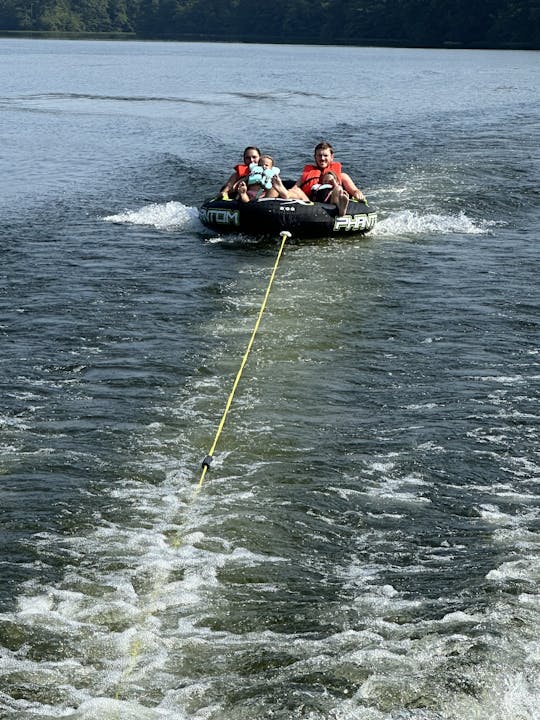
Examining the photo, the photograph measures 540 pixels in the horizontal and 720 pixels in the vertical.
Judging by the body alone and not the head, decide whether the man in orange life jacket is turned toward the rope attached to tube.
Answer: yes

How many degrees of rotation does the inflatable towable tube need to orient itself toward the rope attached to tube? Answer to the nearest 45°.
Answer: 0° — it already faces it

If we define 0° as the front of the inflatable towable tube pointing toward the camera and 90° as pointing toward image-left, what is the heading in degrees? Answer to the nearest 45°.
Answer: approximately 0°

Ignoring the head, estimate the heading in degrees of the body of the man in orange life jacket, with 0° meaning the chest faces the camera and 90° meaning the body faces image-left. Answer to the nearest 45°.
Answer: approximately 0°
